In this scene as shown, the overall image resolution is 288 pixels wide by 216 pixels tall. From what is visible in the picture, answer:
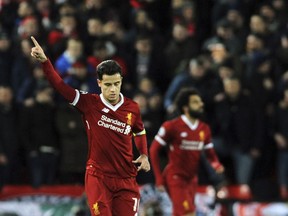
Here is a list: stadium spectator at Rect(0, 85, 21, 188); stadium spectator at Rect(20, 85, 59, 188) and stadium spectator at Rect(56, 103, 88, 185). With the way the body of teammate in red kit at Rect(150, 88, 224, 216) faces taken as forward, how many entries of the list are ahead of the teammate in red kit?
0

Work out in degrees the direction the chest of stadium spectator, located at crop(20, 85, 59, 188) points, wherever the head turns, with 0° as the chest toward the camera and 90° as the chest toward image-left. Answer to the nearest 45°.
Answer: approximately 0°

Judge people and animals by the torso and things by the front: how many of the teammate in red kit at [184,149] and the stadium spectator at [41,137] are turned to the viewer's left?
0

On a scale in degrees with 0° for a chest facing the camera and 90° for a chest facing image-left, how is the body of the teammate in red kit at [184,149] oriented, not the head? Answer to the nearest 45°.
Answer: approximately 315°

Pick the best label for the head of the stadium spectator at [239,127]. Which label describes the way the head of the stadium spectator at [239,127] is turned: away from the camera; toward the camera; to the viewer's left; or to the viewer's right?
toward the camera

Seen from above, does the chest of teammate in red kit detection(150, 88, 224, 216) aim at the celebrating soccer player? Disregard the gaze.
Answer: no

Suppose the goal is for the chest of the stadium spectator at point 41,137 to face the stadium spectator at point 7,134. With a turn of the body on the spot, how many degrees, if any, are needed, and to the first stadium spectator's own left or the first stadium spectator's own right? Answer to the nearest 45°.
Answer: approximately 90° to the first stadium spectator's own right

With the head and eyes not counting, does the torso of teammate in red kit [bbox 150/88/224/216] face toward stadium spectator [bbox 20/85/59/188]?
no

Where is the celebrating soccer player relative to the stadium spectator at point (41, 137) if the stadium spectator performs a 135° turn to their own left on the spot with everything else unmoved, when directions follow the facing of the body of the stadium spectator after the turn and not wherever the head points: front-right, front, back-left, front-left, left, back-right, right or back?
back-right

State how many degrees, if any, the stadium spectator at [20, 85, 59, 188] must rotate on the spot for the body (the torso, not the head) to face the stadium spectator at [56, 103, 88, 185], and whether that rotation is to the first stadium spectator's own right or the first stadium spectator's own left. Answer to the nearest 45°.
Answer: approximately 90° to the first stadium spectator's own left
